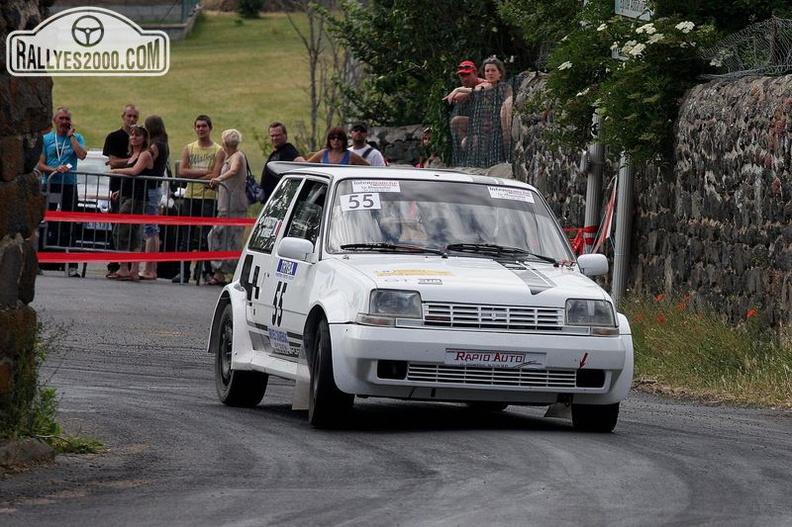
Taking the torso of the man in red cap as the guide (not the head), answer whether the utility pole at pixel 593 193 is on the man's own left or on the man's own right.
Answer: on the man's own left

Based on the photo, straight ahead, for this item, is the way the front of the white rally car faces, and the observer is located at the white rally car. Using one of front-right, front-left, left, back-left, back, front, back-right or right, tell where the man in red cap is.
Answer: back-left

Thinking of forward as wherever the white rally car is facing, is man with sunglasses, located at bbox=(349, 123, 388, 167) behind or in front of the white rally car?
behind

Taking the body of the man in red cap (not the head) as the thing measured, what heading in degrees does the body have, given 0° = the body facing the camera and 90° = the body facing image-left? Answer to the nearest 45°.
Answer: approximately 45°

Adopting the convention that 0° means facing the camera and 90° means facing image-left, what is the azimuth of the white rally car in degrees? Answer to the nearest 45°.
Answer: approximately 315°

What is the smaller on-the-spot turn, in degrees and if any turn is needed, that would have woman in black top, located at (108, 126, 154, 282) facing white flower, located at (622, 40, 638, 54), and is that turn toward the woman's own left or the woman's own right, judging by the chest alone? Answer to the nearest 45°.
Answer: approximately 90° to the woman's own left

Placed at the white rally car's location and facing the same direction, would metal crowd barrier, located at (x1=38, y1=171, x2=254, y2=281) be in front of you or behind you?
behind
